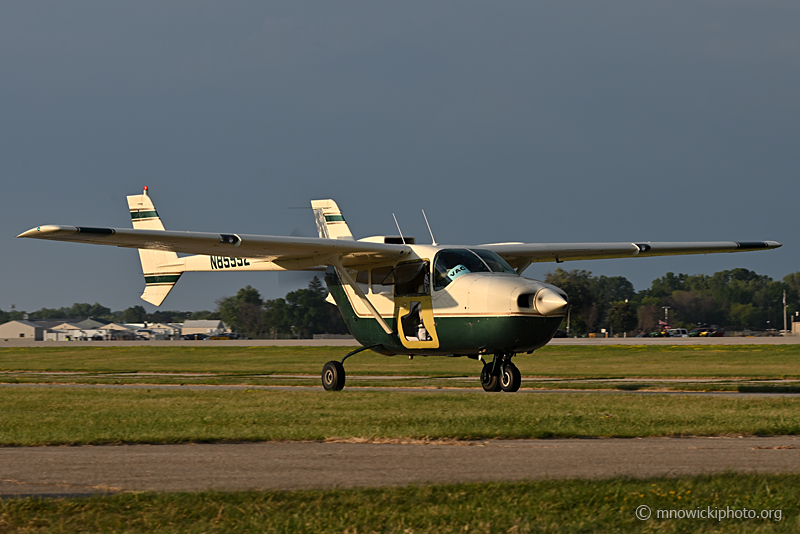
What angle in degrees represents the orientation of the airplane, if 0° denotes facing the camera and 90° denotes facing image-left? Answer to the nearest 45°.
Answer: approximately 315°
